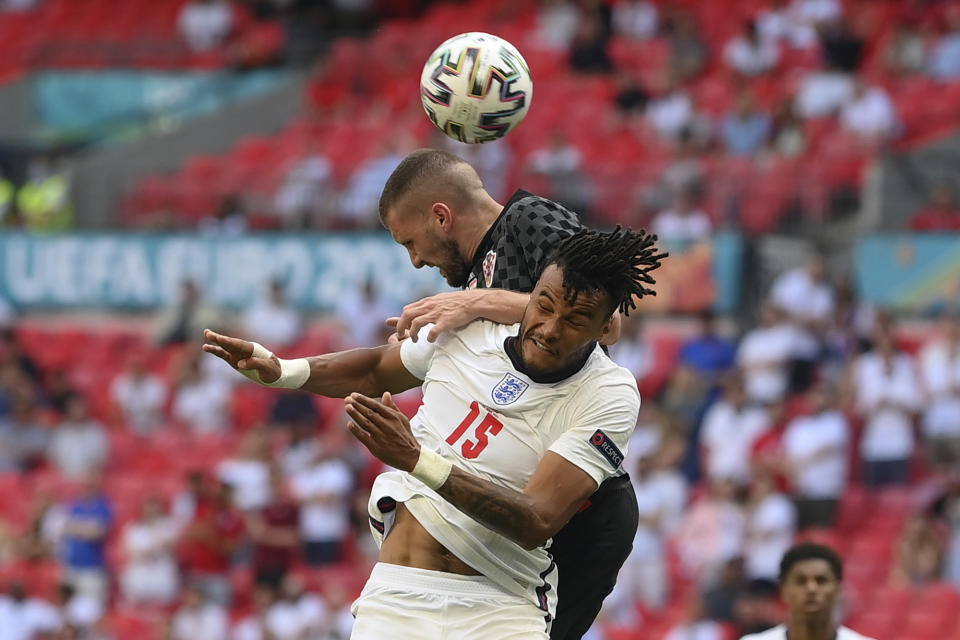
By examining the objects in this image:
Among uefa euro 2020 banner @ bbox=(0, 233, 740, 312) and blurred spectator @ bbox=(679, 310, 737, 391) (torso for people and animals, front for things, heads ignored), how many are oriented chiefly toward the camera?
2

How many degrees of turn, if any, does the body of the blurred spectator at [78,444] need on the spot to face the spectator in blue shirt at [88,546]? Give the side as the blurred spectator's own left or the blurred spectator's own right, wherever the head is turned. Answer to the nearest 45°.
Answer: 0° — they already face them

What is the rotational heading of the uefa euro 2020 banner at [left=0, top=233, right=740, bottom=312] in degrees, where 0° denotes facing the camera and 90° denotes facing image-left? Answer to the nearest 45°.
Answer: approximately 0°

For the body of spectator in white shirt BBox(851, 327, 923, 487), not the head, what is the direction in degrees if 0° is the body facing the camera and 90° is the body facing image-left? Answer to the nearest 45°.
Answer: approximately 0°

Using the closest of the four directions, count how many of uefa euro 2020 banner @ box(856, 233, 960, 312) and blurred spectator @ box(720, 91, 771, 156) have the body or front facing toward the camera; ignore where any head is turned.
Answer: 2
